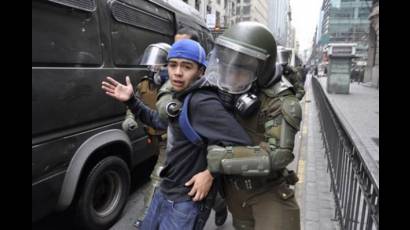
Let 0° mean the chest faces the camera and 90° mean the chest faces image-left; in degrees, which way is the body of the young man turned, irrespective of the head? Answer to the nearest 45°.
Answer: approximately 45°
